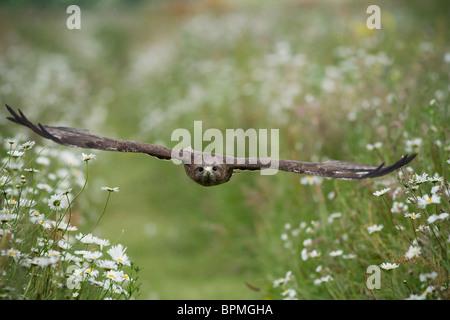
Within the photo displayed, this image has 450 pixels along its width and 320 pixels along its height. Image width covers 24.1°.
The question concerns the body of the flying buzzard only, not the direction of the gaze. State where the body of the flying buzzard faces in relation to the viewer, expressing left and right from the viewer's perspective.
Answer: facing the viewer
